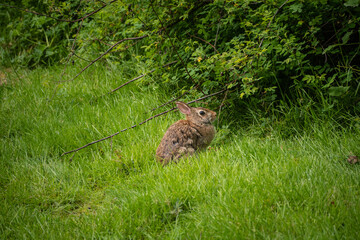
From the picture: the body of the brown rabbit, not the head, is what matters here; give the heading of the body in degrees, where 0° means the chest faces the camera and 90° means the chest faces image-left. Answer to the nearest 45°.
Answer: approximately 270°
